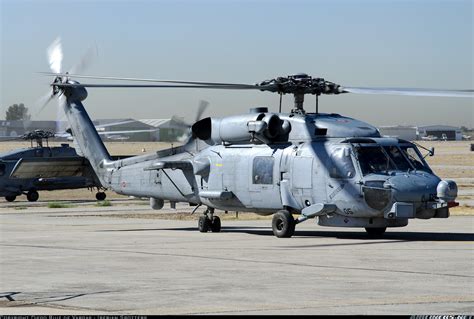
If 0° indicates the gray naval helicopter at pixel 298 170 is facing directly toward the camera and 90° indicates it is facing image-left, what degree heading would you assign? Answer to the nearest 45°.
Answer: approximately 315°
